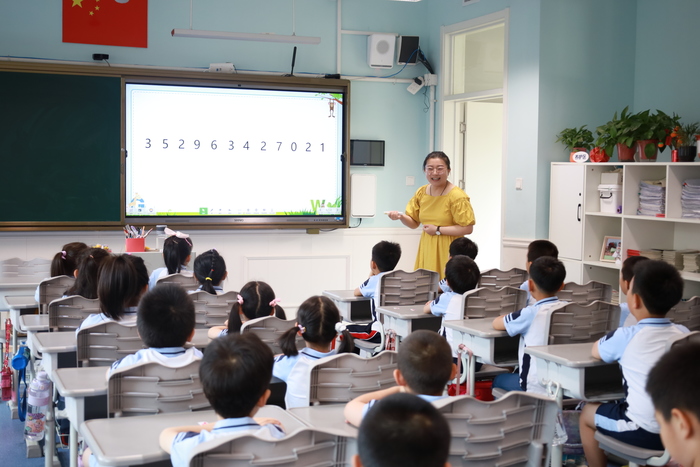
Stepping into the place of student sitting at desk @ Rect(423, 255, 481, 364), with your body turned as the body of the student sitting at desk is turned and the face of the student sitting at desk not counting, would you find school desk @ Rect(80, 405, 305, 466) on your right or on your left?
on your left

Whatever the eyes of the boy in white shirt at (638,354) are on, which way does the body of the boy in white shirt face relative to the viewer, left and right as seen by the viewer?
facing away from the viewer and to the left of the viewer

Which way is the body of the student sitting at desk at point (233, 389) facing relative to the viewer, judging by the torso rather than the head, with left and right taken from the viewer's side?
facing away from the viewer

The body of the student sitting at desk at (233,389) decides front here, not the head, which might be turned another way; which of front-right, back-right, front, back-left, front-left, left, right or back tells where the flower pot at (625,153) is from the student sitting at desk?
front-right

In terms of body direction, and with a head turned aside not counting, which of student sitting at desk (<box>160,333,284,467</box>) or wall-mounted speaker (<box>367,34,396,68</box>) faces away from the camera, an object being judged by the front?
the student sitting at desk

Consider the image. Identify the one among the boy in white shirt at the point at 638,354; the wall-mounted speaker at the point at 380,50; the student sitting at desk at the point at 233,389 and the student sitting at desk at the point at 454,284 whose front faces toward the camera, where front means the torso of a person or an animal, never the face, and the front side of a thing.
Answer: the wall-mounted speaker

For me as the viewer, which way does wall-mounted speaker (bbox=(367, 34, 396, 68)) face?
facing the viewer

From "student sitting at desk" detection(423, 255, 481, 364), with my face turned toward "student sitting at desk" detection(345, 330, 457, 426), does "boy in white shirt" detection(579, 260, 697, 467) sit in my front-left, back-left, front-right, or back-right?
front-left

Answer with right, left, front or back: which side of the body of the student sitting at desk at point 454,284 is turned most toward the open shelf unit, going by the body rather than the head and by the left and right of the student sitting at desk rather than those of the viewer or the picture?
right

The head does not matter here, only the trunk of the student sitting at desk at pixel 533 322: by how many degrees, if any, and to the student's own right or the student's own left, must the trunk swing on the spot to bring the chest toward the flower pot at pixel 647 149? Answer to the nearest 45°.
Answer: approximately 45° to the student's own right

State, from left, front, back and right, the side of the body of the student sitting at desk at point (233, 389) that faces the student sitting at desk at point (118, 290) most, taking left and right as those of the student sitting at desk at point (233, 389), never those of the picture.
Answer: front

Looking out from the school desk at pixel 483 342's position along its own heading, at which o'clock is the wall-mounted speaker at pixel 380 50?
The wall-mounted speaker is roughly at 7 o'clock from the school desk.

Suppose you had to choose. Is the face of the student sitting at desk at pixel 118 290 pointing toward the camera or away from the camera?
away from the camera

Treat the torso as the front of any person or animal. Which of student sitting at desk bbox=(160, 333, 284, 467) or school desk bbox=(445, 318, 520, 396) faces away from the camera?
the student sitting at desk

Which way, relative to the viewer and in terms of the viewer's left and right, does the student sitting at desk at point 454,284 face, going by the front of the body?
facing away from the viewer and to the left of the viewer

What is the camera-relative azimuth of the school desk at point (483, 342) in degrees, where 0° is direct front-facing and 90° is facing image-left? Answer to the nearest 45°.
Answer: approximately 315°
